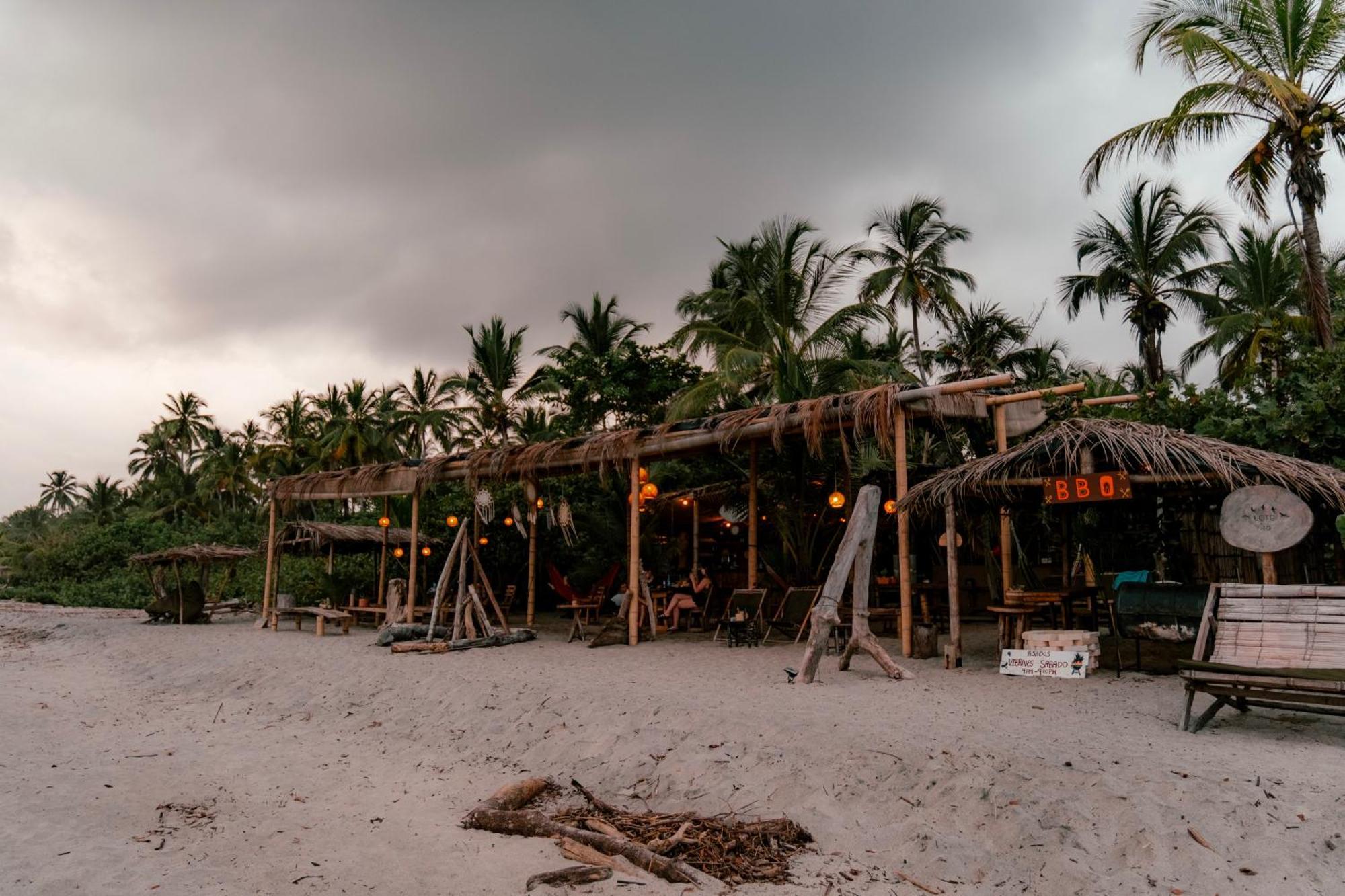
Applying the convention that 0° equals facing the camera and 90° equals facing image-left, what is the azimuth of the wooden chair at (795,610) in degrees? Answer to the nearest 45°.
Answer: approximately 45°

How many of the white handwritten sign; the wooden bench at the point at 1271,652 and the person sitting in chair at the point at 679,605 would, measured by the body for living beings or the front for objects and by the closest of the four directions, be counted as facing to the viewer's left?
1

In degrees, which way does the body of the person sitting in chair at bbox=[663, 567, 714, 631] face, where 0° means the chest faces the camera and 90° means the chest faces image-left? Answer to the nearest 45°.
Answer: approximately 90°

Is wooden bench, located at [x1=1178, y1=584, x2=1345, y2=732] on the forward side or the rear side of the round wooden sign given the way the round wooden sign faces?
on the forward side

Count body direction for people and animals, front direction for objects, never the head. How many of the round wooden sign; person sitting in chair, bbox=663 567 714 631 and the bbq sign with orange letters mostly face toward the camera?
2

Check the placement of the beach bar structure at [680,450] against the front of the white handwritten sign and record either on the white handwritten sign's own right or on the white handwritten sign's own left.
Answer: on the white handwritten sign's own right

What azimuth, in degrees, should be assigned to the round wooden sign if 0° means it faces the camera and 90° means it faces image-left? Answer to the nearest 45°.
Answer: approximately 0°
